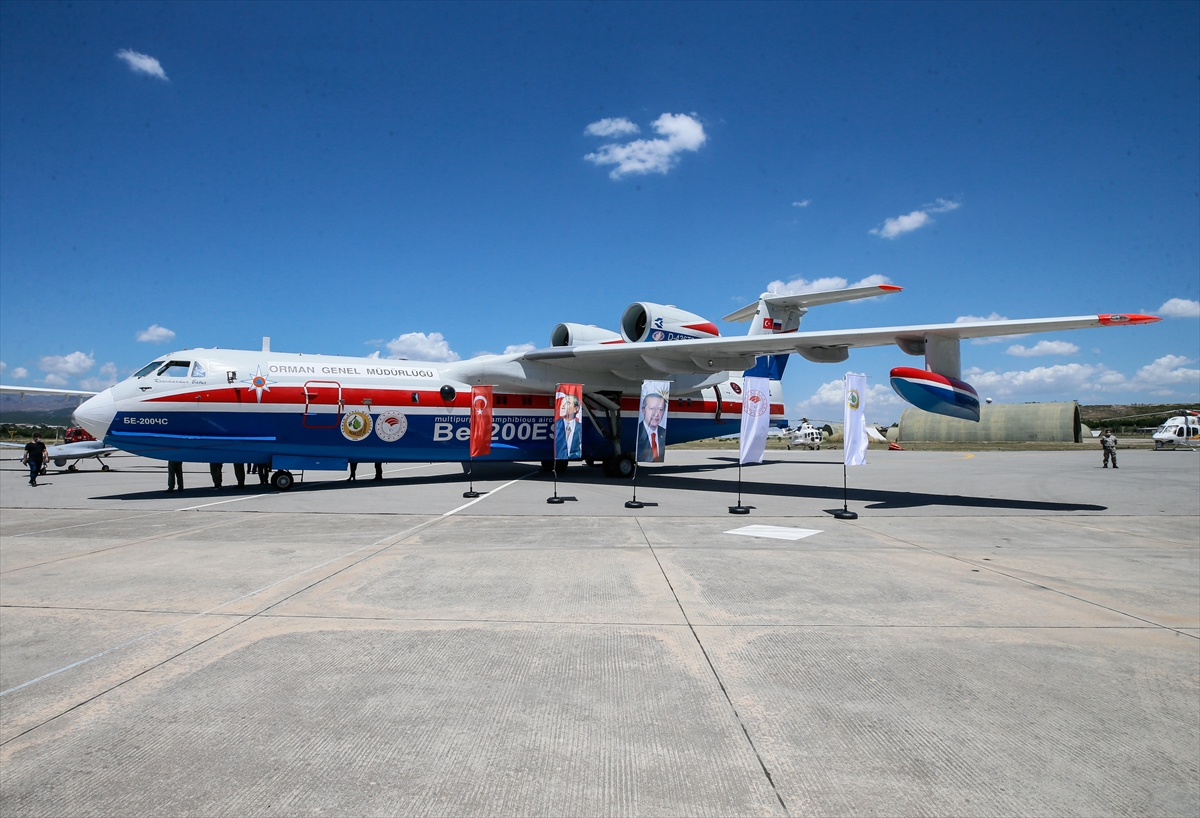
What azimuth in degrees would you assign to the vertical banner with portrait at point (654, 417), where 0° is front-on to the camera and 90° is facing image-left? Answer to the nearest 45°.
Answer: approximately 0°

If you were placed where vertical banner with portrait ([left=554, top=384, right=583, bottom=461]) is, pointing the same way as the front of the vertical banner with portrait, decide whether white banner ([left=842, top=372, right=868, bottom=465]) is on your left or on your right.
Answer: on your left

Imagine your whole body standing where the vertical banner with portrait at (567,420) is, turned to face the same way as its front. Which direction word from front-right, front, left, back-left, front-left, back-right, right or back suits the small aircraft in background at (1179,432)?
back-left

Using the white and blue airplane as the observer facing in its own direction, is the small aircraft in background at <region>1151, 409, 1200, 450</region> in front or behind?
behind

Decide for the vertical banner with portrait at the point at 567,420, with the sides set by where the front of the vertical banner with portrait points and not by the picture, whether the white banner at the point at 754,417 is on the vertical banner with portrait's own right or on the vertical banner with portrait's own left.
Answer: on the vertical banner with portrait's own left

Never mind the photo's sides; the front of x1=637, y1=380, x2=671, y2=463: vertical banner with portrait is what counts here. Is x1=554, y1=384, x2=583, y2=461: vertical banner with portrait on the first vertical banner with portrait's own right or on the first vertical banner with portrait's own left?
on the first vertical banner with portrait's own right

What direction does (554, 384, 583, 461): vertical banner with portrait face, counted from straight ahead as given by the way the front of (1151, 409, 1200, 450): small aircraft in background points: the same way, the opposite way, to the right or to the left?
to the left

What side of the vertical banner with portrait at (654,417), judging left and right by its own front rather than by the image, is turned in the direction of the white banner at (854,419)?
left

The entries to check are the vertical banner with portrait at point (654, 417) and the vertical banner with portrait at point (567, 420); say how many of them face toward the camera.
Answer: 2

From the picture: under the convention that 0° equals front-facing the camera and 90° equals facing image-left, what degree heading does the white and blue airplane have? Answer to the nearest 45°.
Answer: approximately 45°

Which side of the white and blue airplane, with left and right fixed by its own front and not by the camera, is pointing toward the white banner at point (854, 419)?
left
